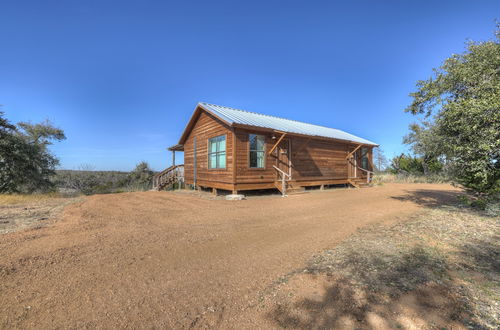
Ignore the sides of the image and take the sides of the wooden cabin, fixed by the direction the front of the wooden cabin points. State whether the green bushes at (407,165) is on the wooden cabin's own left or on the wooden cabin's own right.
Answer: on the wooden cabin's own left

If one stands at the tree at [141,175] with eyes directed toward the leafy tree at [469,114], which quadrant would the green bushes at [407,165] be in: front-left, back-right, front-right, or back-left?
front-left

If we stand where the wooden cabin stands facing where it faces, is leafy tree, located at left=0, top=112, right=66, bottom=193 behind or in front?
behind

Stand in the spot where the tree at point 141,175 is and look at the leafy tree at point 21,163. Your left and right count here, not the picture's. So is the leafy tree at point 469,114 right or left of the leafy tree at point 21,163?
left

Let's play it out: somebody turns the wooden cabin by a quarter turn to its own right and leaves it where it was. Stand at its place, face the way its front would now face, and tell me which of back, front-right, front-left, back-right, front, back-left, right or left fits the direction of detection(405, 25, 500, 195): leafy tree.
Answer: left

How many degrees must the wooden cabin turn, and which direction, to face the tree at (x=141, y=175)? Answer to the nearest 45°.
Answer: approximately 180°

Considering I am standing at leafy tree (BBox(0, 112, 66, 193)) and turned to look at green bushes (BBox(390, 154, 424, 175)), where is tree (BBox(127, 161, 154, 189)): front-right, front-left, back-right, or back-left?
front-left

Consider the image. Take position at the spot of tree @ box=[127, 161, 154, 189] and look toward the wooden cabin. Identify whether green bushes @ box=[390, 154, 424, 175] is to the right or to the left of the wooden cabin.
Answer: left

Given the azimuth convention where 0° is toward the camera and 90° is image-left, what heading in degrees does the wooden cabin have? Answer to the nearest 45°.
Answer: approximately 315°
